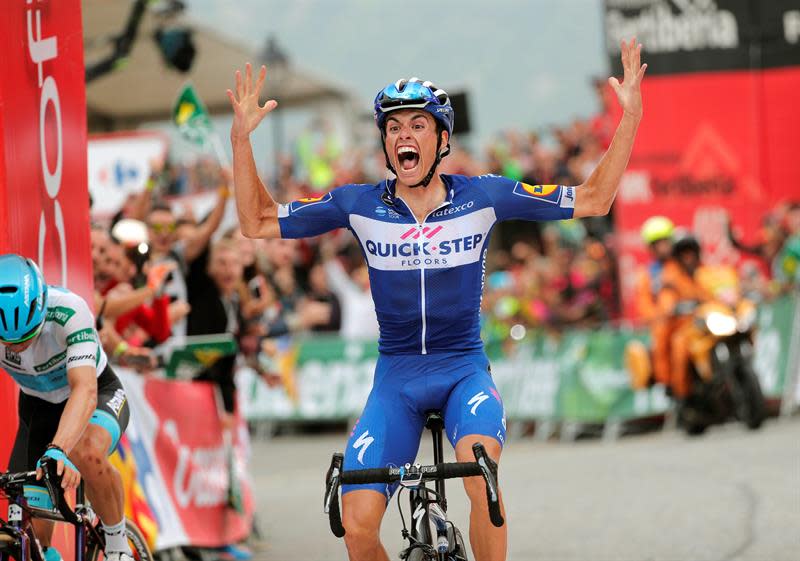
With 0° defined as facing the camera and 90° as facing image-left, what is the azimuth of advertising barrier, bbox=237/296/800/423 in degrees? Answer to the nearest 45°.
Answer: approximately 0°

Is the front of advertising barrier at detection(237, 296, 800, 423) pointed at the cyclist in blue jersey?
yes

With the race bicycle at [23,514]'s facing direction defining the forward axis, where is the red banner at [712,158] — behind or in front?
behind

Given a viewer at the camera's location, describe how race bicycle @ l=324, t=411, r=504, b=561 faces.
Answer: facing the viewer

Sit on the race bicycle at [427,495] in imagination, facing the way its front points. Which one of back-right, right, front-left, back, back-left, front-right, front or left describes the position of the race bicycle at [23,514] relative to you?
right

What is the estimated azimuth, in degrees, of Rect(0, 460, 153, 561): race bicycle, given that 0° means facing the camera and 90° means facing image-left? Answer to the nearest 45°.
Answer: approximately 45°

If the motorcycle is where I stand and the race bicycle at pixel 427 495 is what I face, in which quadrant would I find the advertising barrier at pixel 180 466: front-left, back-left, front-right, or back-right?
front-right

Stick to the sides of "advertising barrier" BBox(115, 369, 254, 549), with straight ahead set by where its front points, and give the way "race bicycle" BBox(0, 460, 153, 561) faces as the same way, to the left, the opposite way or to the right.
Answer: to the right

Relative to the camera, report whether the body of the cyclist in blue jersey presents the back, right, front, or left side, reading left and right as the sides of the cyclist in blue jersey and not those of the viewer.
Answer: front

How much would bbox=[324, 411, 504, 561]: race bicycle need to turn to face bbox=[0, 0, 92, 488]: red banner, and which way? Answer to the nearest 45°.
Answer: approximately 135° to its right

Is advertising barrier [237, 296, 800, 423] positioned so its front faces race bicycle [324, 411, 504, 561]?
yes
